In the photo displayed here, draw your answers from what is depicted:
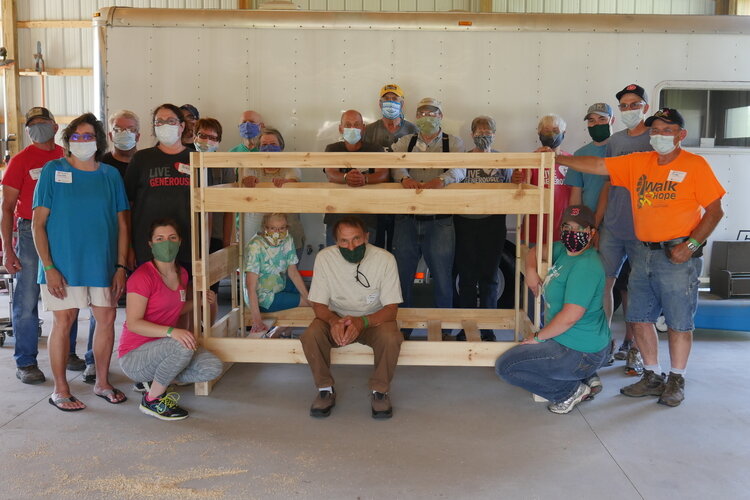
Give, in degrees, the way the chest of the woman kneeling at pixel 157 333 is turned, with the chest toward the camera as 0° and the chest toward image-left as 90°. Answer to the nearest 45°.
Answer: approximately 315°

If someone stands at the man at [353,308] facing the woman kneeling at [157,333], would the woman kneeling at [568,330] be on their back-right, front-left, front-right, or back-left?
back-left

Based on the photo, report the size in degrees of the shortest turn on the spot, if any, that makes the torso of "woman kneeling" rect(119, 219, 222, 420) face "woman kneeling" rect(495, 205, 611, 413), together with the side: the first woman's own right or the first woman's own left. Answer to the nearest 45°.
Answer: approximately 45° to the first woman's own left

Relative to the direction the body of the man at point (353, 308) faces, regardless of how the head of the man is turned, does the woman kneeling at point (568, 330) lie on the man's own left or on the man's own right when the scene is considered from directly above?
on the man's own left

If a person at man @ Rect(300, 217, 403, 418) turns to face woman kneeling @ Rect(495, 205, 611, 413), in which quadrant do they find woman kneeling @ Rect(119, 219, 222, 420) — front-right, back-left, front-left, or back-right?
back-right

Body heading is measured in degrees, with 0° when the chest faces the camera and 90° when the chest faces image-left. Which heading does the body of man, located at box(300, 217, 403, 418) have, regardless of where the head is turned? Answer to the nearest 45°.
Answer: approximately 0°
